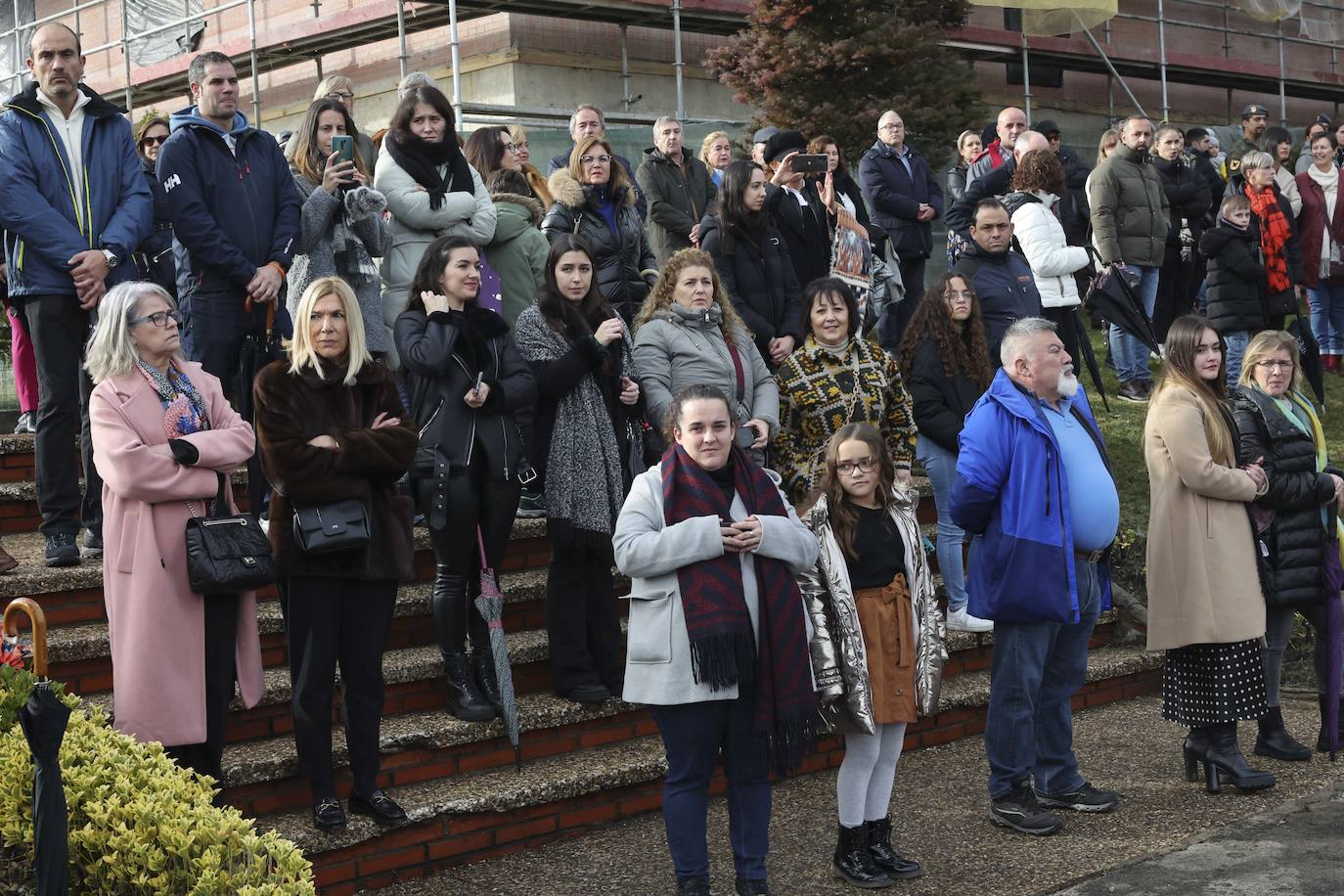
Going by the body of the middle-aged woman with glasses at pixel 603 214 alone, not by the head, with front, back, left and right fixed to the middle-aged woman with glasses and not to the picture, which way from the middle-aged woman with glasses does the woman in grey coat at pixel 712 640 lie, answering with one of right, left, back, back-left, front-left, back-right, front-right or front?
front

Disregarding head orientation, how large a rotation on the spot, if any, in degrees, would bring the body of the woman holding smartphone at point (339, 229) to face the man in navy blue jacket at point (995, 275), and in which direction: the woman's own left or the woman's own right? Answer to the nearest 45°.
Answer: approximately 45° to the woman's own left

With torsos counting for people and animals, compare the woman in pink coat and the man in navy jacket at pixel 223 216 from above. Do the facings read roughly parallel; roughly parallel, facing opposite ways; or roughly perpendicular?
roughly parallel

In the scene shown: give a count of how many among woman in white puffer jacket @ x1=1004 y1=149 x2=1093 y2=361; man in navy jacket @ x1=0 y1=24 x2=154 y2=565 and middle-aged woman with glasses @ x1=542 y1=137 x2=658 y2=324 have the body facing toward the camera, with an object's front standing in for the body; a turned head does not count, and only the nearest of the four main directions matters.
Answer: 2

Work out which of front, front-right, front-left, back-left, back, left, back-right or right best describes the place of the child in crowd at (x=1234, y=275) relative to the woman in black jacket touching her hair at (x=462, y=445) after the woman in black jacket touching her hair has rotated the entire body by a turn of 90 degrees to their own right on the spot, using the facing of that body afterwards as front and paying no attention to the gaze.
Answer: back

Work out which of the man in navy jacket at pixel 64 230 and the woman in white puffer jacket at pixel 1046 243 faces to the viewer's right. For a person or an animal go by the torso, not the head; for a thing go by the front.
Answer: the woman in white puffer jacket

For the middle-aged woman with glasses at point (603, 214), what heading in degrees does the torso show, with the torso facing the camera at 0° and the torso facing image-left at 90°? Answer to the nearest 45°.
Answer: approximately 0°

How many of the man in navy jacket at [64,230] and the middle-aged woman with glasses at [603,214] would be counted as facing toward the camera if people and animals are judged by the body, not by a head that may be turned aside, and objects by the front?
2

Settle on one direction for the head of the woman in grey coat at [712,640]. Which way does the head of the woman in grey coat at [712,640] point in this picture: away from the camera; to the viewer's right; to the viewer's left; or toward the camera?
toward the camera

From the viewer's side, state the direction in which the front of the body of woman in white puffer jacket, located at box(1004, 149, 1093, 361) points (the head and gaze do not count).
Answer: to the viewer's right

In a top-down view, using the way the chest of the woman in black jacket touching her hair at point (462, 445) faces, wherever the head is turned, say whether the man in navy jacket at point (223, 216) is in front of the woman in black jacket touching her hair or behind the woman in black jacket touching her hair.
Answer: behind

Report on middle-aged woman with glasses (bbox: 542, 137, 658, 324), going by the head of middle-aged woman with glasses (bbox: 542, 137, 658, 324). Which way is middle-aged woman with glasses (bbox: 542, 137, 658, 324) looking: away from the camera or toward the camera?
toward the camera

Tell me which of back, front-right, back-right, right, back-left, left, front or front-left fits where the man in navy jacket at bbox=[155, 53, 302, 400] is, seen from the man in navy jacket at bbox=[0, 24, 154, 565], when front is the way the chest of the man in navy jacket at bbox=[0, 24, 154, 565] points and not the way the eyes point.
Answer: left

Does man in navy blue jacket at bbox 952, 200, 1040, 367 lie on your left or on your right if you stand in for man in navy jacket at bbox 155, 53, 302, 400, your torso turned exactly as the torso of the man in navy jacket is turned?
on your left

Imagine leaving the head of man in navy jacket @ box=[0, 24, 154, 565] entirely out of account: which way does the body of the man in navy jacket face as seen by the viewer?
toward the camera
